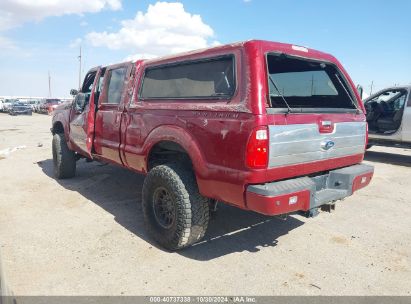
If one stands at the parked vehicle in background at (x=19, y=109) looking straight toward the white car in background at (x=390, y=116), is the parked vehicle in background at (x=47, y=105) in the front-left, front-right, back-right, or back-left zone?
back-left

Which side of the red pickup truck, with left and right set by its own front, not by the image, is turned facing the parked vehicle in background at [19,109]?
front

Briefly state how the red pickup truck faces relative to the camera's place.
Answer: facing away from the viewer and to the left of the viewer

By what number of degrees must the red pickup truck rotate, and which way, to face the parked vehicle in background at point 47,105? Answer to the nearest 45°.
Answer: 0° — it already faces it

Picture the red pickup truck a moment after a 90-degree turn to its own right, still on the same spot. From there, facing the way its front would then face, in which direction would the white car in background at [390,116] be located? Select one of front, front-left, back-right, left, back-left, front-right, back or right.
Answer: front
